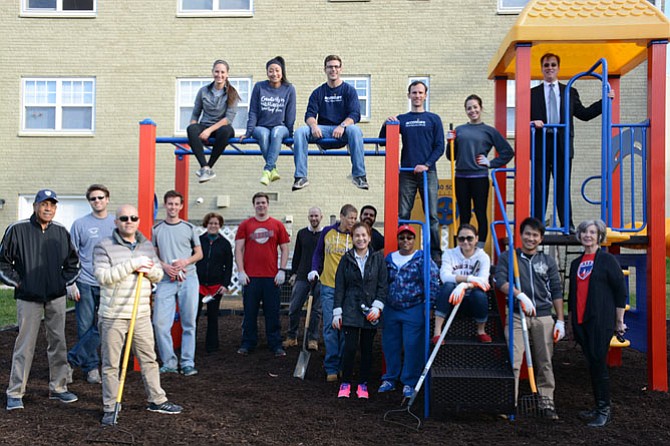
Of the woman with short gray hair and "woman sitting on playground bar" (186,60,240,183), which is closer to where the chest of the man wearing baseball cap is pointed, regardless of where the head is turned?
the woman with short gray hair

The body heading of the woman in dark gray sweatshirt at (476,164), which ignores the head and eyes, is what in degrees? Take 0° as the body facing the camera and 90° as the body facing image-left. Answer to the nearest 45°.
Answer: approximately 0°

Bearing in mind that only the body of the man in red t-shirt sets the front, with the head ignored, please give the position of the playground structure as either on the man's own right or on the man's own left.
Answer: on the man's own left

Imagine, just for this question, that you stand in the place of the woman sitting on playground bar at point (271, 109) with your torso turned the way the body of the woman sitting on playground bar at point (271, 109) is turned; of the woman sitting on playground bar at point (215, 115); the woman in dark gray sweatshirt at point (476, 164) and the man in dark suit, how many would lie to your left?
2

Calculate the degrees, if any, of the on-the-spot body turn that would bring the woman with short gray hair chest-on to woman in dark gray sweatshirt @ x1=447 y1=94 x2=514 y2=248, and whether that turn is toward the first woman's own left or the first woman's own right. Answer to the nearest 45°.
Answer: approximately 90° to the first woman's own right
